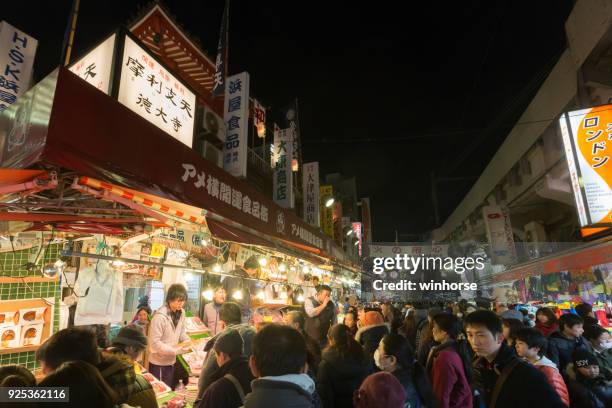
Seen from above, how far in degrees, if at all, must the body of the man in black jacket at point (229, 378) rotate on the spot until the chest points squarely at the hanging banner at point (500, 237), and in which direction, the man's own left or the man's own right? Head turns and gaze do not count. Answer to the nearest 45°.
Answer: approximately 90° to the man's own right

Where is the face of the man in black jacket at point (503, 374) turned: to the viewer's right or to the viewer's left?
to the viewer's left

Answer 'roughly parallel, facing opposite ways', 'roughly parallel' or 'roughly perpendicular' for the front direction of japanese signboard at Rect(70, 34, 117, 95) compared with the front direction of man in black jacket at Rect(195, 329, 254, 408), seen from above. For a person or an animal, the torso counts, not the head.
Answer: roughly perpendicular

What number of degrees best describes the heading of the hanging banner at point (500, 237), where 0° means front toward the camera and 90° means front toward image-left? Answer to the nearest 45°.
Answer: approximately 0°

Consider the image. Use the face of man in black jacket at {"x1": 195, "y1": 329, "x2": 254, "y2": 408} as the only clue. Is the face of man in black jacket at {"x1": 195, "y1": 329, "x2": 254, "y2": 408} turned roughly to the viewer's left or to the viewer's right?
to the viewer's left

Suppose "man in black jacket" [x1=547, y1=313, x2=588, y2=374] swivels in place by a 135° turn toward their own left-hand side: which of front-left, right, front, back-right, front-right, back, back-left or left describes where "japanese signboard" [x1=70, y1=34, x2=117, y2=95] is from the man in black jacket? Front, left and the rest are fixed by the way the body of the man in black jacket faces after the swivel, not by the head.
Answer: back-left

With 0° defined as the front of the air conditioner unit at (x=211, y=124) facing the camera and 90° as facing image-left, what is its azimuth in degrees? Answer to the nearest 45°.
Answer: approximately 315°

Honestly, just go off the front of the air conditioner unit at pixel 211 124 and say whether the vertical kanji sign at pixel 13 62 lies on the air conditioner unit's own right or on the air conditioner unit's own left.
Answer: on the air conditioner unit's own right

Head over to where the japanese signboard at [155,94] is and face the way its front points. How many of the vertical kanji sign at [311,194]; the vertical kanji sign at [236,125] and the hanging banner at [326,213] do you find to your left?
3

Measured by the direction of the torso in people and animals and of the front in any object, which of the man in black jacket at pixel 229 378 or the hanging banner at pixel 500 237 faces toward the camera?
the hanging banner

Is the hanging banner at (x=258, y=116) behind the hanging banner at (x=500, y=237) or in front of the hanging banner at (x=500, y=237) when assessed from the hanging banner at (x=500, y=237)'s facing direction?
in front

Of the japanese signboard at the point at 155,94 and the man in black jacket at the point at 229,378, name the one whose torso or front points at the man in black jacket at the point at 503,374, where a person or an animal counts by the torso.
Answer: the japanese signboard
